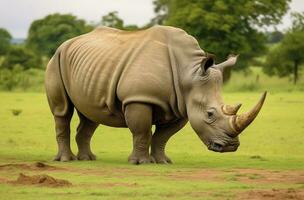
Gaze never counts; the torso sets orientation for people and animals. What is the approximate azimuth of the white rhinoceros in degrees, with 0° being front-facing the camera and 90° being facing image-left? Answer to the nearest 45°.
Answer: approximately 270°
